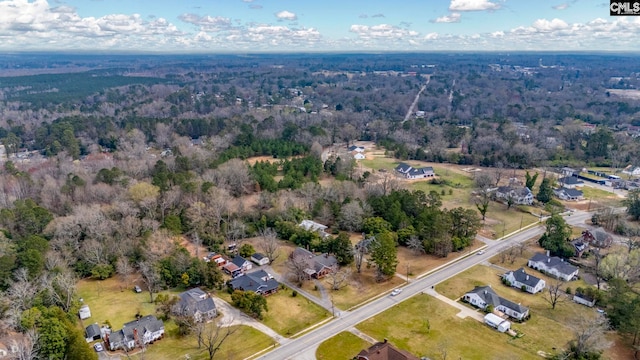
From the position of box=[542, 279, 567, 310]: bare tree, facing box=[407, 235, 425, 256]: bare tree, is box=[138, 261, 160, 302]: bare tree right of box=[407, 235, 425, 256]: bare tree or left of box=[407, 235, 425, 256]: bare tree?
left

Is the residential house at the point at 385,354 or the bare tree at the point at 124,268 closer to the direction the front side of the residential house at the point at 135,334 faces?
the residential house

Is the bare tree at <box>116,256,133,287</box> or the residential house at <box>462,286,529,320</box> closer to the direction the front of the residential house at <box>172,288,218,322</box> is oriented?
the residential house

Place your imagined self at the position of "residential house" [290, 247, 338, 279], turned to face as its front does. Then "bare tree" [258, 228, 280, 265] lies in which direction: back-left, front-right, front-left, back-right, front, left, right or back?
back

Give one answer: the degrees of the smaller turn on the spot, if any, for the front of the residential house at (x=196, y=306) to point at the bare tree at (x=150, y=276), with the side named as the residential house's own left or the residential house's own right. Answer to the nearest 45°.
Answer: approximately 180°

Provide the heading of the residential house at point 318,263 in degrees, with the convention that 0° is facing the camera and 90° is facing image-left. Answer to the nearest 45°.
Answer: approximately 315°

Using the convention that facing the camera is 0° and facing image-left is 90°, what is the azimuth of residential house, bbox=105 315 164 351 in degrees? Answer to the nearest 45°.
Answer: approximately 315°

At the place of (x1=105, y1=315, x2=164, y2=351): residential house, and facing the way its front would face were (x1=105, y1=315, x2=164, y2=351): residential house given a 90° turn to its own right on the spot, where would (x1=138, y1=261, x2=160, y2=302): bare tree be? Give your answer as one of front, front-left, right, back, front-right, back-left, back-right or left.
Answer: back-right
